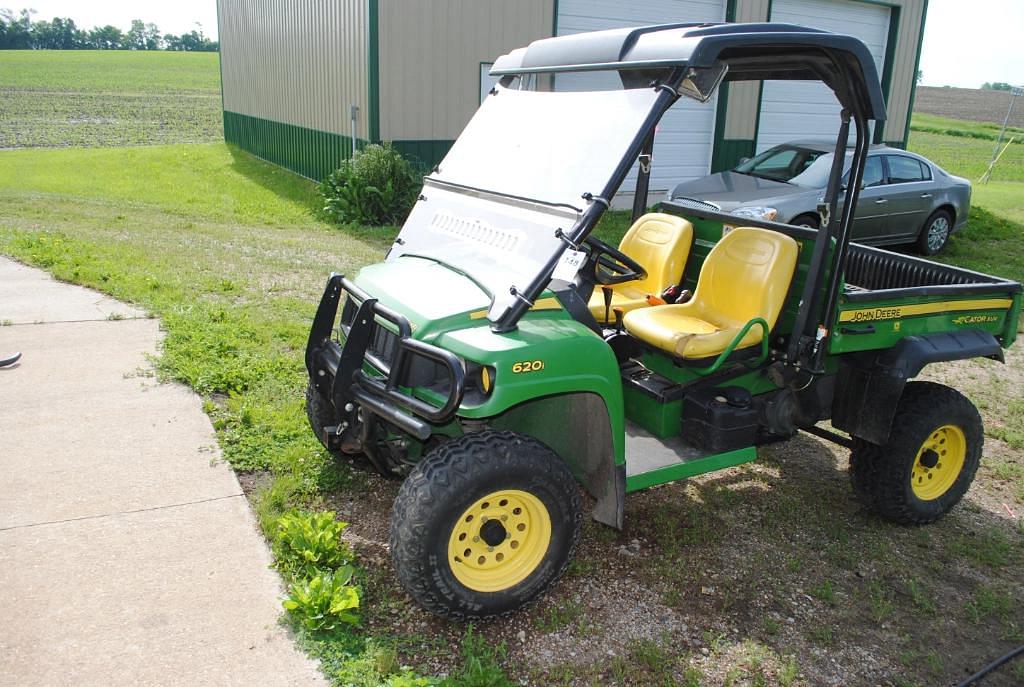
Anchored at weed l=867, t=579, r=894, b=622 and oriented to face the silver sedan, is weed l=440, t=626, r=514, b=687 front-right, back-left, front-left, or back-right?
back-left

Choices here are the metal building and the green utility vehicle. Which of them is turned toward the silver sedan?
the metal building

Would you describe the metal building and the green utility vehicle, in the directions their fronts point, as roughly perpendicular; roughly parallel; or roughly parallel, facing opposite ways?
roughly perpendicular

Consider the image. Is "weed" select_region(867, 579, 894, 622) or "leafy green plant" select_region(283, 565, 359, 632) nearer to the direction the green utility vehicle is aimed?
the leafy green plant

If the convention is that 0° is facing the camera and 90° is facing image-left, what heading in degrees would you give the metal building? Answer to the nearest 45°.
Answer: approximately 315°

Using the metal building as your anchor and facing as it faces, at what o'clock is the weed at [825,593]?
The weed is roughly at 1 o'clock from the metal building.

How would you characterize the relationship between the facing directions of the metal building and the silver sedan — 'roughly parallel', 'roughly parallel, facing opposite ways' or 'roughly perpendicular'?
roughly perpendicular

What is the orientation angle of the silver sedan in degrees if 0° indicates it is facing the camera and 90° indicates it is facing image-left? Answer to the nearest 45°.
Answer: approximately 45°

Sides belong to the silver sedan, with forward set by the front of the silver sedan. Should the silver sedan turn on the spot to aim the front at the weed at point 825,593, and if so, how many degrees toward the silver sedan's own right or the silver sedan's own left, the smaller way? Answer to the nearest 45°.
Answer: approximately 45° to the silver sedan's own left

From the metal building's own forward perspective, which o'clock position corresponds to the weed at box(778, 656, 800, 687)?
The weed is roughly at 1 o'clock from the metal building.
